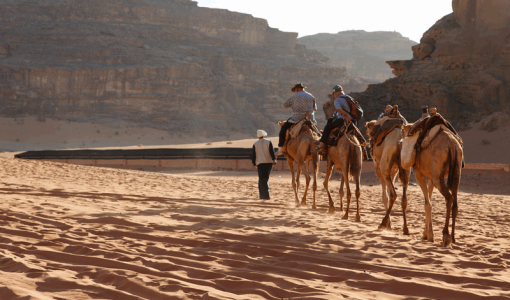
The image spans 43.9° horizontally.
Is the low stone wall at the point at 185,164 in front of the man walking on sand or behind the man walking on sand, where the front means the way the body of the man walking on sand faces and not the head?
in front

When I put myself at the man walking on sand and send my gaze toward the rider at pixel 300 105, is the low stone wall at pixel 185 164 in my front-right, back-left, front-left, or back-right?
back-left

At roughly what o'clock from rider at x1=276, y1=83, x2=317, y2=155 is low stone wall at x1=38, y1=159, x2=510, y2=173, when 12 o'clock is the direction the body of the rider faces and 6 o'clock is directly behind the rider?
The low stone wall is roughly at 1 o'clock from the rider.

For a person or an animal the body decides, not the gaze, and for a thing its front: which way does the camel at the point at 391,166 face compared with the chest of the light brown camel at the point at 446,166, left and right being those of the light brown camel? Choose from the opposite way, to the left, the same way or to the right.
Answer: the same way

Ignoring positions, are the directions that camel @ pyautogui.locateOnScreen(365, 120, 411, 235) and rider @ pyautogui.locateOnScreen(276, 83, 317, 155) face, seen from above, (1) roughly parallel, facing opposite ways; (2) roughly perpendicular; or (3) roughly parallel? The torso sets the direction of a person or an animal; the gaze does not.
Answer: roughly parallel

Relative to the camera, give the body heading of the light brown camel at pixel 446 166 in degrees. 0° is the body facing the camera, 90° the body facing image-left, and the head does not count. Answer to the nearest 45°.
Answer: approximately 135°

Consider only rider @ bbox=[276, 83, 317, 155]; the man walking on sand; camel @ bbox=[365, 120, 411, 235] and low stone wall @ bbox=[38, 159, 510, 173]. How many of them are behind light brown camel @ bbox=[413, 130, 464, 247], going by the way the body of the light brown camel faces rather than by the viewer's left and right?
0

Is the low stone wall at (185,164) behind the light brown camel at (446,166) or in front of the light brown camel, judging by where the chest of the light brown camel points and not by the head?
in front

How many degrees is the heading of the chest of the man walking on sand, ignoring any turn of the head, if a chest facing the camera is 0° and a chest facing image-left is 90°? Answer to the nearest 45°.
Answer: approximately 180°

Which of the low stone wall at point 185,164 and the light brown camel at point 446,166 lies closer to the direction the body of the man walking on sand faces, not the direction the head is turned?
the low stone wall

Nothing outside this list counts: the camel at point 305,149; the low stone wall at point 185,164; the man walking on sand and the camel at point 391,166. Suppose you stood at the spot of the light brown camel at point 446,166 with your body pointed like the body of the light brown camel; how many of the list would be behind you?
0

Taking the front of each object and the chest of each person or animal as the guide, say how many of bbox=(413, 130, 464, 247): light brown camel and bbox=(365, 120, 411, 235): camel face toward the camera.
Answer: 0

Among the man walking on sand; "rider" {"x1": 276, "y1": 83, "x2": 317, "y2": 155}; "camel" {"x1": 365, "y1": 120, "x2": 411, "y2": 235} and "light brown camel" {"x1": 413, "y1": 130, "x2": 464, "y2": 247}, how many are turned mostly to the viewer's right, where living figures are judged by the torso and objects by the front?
0

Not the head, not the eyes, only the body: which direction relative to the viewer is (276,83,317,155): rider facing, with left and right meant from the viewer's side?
facing away from the viewer and to the left of the viewer
